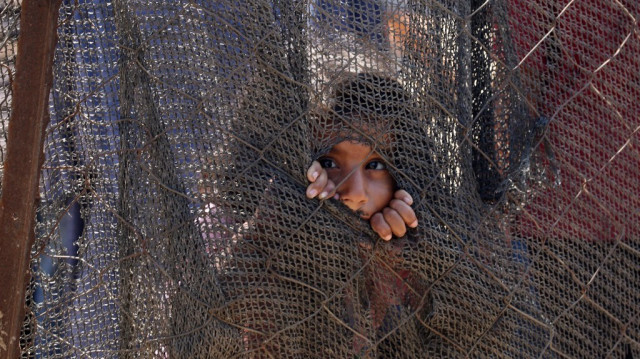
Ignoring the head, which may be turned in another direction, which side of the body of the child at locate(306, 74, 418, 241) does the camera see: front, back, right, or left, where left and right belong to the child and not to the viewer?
front

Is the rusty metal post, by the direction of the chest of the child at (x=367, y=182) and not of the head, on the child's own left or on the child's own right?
on the child's own right
